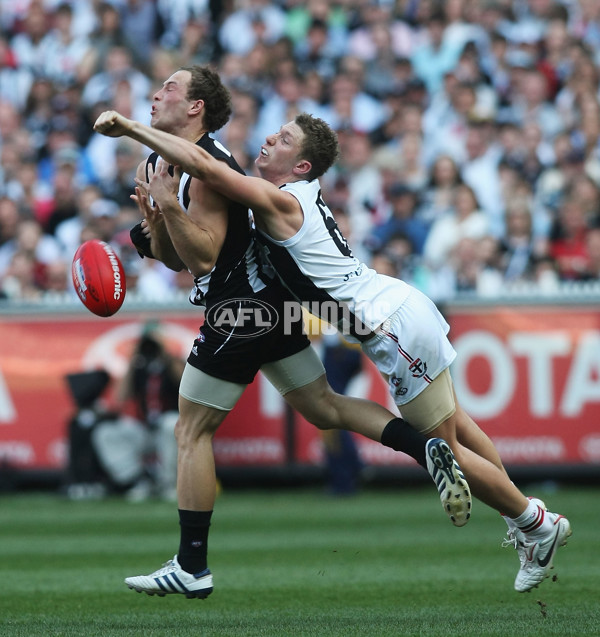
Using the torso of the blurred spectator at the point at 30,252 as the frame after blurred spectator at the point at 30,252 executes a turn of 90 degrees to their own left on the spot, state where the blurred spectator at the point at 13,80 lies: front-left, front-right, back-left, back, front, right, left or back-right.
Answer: left

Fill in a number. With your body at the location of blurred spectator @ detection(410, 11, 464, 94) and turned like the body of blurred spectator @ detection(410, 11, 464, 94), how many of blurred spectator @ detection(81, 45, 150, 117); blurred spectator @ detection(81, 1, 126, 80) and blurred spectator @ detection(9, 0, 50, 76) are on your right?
3

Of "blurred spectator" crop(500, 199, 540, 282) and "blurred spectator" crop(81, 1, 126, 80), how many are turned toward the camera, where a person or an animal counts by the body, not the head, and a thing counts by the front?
2

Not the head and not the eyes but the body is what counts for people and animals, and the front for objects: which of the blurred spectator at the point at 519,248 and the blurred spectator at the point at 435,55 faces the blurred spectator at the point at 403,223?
the blurred spectator at the point at 435,55

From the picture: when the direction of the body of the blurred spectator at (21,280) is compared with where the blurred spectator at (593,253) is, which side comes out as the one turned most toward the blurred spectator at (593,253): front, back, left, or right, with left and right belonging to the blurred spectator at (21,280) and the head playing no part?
left

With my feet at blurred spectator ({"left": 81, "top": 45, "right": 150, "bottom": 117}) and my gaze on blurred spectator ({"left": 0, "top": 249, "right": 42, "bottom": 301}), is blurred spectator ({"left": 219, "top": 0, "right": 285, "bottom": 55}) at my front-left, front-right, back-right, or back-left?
back-left
